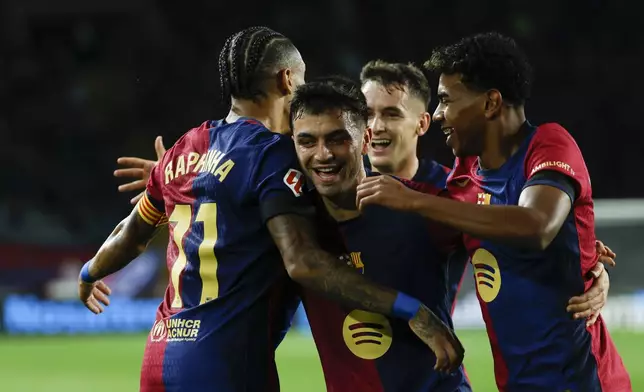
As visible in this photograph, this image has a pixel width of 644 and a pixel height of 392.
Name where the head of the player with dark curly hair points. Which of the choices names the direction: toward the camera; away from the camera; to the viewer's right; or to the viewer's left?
to the viewer's left

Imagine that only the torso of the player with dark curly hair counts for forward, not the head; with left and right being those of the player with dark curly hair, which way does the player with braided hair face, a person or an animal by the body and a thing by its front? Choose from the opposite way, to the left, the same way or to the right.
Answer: the opposite way

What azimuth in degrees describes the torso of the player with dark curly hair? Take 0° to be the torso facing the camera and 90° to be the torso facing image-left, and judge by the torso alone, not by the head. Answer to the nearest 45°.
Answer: approximately 45°

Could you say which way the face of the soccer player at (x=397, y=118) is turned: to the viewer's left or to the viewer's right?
to the viewer's left

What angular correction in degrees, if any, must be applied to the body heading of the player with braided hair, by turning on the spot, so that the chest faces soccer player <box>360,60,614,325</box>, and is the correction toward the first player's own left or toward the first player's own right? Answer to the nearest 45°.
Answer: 0° — they already face them

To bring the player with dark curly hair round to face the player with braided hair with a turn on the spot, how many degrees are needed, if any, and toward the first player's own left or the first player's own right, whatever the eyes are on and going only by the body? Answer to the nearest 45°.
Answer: approximately 45° to the first player's own right

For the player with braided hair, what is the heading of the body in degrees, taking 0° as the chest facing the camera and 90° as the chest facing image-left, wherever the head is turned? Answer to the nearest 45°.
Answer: approximately 225°

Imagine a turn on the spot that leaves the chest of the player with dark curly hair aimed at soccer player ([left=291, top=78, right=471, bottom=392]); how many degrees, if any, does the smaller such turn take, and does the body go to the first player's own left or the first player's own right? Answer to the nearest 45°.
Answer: approximately 45° to the first player's own right

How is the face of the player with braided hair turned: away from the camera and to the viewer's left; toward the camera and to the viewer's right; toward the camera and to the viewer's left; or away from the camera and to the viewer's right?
away from the camera and to the viewer's right
